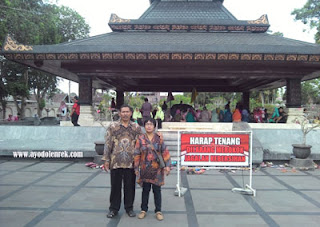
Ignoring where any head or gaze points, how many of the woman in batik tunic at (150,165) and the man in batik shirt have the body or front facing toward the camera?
2

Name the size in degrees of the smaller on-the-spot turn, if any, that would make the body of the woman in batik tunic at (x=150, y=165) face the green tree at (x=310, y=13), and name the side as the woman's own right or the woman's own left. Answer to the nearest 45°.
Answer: approximately 135° to the woman's own left

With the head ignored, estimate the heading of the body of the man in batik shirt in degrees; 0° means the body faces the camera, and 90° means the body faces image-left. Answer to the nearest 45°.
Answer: approximately 0°

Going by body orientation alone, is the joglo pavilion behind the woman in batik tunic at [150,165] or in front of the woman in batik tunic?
behind

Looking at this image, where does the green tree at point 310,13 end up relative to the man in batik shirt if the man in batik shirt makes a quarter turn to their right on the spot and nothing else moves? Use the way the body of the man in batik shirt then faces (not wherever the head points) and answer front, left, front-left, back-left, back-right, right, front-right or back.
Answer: back-right

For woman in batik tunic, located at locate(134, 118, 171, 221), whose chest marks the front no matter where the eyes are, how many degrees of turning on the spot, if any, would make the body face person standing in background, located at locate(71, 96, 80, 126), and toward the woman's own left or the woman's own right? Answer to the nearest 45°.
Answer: approximately 135° to the woman's own right

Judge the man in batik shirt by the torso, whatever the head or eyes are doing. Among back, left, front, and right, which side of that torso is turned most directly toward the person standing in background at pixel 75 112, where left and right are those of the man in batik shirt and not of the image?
back

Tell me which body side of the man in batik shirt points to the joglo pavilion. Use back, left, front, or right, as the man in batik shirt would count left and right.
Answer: back
